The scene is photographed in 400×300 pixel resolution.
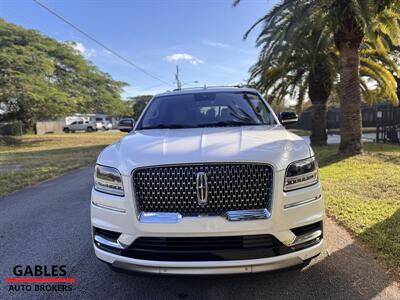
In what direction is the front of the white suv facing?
toward the camera

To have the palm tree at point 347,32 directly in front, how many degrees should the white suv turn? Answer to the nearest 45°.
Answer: approximately 135° to its left
